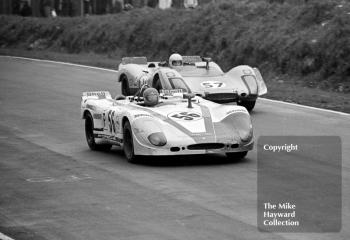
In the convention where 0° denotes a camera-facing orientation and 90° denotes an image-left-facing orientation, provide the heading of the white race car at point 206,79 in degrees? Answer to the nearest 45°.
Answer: approximately 315°

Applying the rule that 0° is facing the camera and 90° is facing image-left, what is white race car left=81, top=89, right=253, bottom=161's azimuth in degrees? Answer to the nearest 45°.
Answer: approximately 315°
